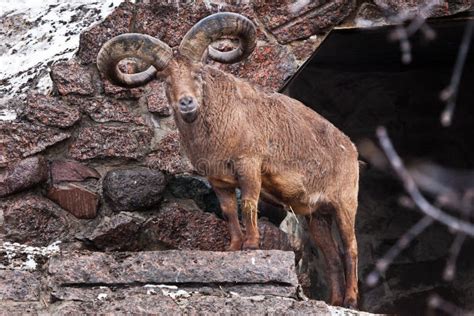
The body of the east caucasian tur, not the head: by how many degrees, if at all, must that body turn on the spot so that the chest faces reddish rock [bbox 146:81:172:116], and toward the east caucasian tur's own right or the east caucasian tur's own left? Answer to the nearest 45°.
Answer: approximately 90° to the east caucasian tur's own right

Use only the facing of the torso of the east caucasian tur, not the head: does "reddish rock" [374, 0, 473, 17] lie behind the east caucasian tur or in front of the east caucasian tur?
behind

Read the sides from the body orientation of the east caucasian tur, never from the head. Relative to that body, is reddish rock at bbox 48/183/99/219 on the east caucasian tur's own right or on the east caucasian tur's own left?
on the east caucasian tur's own right

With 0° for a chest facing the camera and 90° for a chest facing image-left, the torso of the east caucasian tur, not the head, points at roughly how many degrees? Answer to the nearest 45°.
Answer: approximately 45°

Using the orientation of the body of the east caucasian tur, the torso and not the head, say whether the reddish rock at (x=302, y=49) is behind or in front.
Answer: behind

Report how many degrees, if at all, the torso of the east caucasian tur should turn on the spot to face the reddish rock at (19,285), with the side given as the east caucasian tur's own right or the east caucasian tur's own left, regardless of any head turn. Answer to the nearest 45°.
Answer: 0° — it already faces it

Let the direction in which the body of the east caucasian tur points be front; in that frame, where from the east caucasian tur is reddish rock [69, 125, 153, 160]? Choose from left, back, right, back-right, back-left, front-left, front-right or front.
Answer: right
